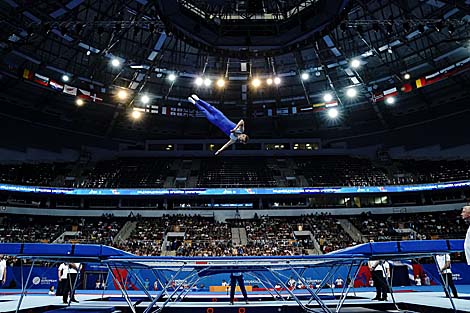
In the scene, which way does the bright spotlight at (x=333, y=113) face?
toward the camera

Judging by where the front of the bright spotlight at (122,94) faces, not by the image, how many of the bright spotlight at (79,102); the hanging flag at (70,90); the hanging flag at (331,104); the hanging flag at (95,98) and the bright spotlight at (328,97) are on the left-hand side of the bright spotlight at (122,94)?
2

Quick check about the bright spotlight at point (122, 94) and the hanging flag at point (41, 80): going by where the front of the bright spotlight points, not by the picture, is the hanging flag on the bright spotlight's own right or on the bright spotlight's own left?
on the bright spotlight's own right

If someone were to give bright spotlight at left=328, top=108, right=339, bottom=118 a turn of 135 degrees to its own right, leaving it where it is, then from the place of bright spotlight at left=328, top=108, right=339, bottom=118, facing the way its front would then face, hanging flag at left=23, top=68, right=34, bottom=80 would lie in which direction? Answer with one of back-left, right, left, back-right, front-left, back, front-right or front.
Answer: left

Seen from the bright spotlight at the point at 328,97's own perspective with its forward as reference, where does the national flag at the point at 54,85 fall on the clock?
The national flag is roughly at 2 o'clock from the bright spotlight.

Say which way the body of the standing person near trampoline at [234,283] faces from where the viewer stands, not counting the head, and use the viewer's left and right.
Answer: facing the viewer

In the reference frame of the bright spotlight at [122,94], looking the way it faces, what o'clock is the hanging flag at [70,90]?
The hanging flag is roughly at 3 o'clock from the bright spotlight.

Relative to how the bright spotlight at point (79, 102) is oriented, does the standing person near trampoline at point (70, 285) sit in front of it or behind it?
in front

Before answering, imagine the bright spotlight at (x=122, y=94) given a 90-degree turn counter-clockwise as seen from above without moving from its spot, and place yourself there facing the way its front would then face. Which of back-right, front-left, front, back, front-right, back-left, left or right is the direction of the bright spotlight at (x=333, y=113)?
front

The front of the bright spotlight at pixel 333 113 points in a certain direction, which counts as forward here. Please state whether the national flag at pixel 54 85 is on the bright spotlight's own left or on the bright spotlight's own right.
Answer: on the bright spotlight's own right

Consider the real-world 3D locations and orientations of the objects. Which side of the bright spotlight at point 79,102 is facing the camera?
front

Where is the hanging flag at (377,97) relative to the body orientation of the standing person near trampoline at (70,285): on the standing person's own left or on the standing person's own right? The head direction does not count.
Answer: on the standing person's own left

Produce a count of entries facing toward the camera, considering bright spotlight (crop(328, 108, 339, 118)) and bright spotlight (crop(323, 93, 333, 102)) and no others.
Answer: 2

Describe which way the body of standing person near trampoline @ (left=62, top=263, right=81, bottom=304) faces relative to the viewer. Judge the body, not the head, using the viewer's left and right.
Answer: facing the viewer and to the right of the viewer
